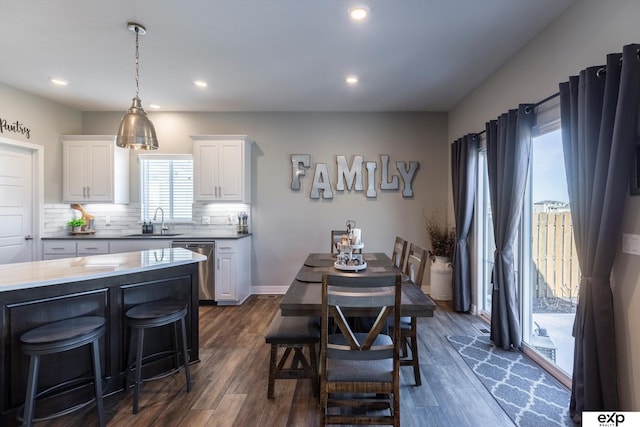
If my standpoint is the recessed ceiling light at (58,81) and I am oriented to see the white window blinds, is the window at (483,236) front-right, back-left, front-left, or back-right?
front-right

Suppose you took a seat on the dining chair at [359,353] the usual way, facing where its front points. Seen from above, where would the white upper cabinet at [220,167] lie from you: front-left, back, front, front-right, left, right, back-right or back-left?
front-left

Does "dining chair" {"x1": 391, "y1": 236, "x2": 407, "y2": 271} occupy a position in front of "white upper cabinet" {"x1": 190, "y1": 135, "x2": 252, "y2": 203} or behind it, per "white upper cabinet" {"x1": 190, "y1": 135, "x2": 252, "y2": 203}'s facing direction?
in front

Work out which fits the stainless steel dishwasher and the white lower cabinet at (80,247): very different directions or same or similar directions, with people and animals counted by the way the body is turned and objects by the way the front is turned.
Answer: same or similar directions

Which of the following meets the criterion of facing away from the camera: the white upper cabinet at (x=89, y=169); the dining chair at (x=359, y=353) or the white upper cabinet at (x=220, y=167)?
the dining chair

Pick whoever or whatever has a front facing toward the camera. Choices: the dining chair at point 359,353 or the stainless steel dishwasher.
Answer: the stainless steel dishwasher

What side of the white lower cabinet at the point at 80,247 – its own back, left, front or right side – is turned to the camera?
front

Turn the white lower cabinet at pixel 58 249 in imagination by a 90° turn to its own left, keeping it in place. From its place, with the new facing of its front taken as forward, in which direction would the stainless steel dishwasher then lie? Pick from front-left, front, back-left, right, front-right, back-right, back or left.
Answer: front-right

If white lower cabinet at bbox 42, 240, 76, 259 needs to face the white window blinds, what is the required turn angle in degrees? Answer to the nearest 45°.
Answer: approximately 90° to its left

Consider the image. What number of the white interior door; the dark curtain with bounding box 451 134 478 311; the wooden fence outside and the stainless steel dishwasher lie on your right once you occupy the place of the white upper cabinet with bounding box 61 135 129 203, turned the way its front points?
1

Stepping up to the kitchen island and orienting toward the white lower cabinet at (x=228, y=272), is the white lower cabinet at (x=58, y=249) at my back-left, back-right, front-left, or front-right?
front-left

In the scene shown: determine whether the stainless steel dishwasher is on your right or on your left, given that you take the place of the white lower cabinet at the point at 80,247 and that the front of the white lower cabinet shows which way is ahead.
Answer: on your left

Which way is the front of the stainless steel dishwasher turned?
toward the camera

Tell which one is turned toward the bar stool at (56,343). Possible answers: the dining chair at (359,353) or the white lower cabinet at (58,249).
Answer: the white lower cabinet

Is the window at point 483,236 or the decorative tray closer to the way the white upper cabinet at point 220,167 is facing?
the decorative tray

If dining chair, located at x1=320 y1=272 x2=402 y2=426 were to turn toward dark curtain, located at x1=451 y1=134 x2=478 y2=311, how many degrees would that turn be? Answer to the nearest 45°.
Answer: approximately 45° to its right

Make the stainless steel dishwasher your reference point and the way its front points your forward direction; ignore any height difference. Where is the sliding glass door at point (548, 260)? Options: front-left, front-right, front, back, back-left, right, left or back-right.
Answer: front-left

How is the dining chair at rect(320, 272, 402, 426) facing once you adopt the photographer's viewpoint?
facing away from the viewer

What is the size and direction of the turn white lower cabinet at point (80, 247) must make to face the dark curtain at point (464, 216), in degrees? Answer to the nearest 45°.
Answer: approximately 45° to its left

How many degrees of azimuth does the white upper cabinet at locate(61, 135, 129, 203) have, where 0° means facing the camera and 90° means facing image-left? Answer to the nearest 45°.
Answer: approximately 0°

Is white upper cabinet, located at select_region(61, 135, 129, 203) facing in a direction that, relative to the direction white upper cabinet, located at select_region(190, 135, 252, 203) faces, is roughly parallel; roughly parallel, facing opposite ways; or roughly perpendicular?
roughly parallel

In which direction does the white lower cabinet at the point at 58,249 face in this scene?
toward the camera
